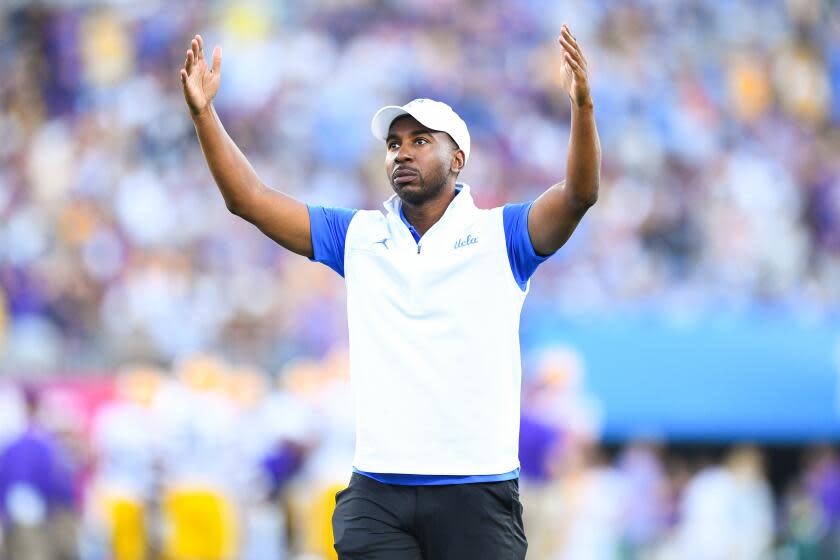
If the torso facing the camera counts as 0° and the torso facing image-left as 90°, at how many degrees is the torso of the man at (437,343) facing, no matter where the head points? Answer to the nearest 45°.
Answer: approximately 0°
